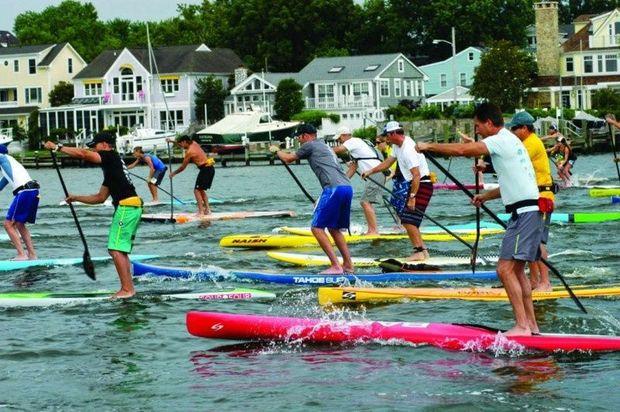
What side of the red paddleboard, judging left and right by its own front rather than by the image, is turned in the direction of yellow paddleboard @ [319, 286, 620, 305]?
right

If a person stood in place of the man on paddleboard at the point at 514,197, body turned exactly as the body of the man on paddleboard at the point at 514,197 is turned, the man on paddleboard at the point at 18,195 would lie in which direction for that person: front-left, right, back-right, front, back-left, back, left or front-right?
front-right

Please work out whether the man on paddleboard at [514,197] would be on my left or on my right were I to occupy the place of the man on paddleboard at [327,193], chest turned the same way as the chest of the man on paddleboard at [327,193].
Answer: on my left

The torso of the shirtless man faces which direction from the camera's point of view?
to the viewer's left

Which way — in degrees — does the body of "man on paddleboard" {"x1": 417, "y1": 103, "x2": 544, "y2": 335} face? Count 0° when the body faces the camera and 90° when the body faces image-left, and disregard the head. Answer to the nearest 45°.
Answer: approximately 90°

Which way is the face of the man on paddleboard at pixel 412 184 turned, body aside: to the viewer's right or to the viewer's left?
to the viewer's left

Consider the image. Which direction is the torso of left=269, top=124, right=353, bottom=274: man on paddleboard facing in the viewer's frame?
to the viewer's left

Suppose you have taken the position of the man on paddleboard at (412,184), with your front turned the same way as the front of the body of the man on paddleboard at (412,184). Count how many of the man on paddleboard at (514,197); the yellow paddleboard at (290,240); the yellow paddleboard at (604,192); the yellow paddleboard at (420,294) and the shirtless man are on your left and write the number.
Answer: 2

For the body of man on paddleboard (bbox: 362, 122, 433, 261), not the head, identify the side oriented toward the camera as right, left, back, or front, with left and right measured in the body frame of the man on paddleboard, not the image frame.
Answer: left

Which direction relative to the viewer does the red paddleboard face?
to the viewer's left

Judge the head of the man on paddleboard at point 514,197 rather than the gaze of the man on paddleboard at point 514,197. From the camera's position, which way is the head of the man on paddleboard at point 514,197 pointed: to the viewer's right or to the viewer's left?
to the viewer's left

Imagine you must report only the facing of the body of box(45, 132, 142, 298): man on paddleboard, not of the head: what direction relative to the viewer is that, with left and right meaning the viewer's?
facing to the left of the viewer
